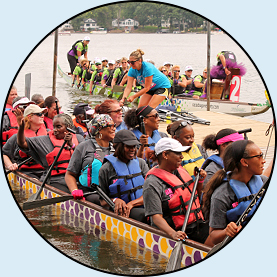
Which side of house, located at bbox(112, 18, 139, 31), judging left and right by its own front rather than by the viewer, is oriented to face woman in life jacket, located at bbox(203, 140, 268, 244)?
front

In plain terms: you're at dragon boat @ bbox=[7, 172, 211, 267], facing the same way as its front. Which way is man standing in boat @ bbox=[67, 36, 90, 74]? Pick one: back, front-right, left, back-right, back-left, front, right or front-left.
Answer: back-left

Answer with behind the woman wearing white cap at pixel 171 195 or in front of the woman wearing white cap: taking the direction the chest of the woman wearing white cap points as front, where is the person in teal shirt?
behind

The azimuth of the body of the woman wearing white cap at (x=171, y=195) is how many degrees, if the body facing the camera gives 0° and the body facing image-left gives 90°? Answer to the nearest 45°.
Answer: approximately 315°

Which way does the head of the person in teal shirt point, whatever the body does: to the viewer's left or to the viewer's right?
to the viewer's left
